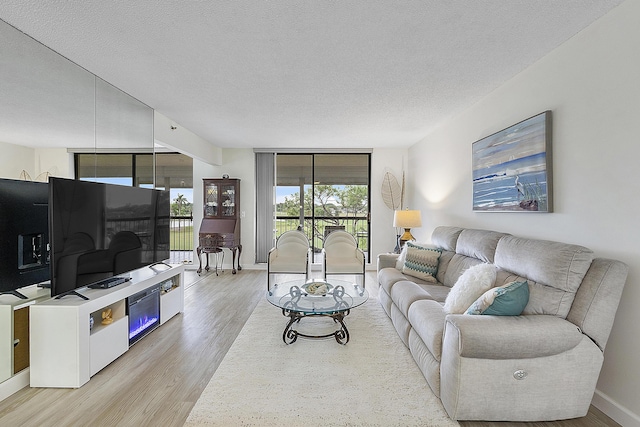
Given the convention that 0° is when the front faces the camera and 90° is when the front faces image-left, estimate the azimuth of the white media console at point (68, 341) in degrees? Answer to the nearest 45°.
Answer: approximately 315°

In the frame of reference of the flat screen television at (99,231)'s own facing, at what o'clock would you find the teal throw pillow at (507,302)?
The teal throw pillow is roughly at 12 o'clock from the flat screen television.

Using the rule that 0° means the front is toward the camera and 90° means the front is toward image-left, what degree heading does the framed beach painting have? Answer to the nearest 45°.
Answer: approximately 45°

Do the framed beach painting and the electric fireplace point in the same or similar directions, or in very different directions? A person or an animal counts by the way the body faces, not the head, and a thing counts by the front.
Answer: very different directions

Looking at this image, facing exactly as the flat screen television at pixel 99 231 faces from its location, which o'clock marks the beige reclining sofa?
The beige reclining sofa is roughly at 12 o'clock from the flat screen television.

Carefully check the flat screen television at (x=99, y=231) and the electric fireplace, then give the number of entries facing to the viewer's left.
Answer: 0
